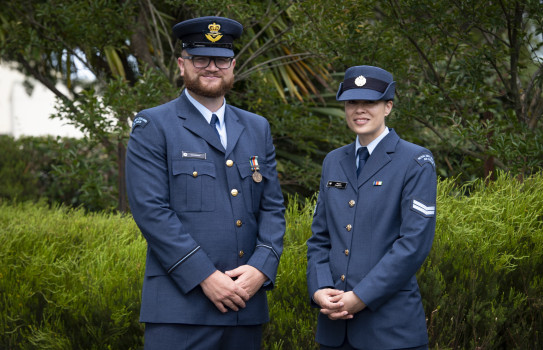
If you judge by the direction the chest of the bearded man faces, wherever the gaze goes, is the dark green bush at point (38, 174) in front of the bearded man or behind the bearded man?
behind

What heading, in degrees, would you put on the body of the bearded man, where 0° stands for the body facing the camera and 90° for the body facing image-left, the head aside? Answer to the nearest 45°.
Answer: approximately 315°
